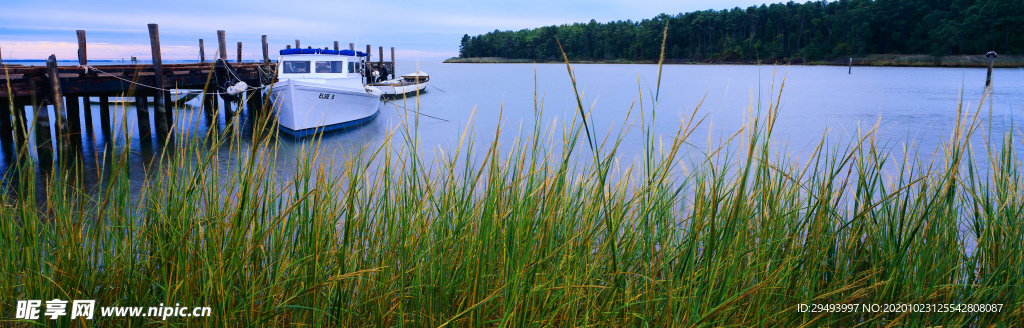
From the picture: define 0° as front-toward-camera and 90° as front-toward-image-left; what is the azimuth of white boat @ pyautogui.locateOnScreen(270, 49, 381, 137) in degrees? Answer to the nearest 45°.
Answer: approximately 45°
